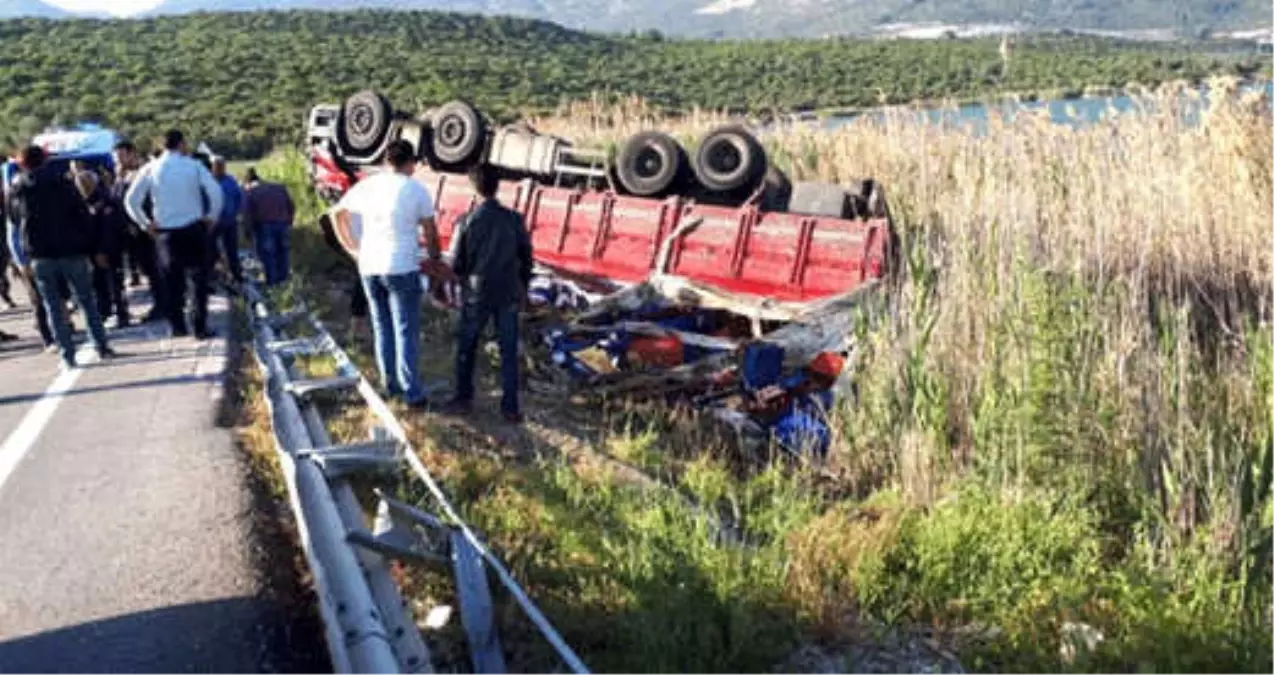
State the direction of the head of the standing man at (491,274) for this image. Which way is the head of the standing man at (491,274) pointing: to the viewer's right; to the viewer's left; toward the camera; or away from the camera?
away from the camera

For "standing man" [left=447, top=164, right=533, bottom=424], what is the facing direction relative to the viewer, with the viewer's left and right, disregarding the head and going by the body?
facing away from the viewer

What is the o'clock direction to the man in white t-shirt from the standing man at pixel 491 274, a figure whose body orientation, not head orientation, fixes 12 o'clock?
The man in white t-shirt is roughly at 9 o'clock from the standing man.

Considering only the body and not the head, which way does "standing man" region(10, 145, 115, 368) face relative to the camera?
away from the camera

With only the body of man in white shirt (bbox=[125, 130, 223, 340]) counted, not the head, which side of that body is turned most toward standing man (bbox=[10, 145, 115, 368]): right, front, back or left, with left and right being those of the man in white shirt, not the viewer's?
left

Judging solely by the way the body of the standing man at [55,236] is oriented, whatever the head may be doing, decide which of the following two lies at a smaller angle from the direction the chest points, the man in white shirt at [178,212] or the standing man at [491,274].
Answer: the man in white shirt

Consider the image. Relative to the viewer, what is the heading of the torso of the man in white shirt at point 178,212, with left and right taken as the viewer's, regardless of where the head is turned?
facing away from the viewer

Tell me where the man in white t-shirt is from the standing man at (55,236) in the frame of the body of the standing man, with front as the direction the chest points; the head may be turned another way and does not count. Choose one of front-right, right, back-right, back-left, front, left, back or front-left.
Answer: back-right

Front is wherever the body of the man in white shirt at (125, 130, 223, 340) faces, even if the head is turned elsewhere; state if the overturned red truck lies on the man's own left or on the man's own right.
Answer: on the man's own right
